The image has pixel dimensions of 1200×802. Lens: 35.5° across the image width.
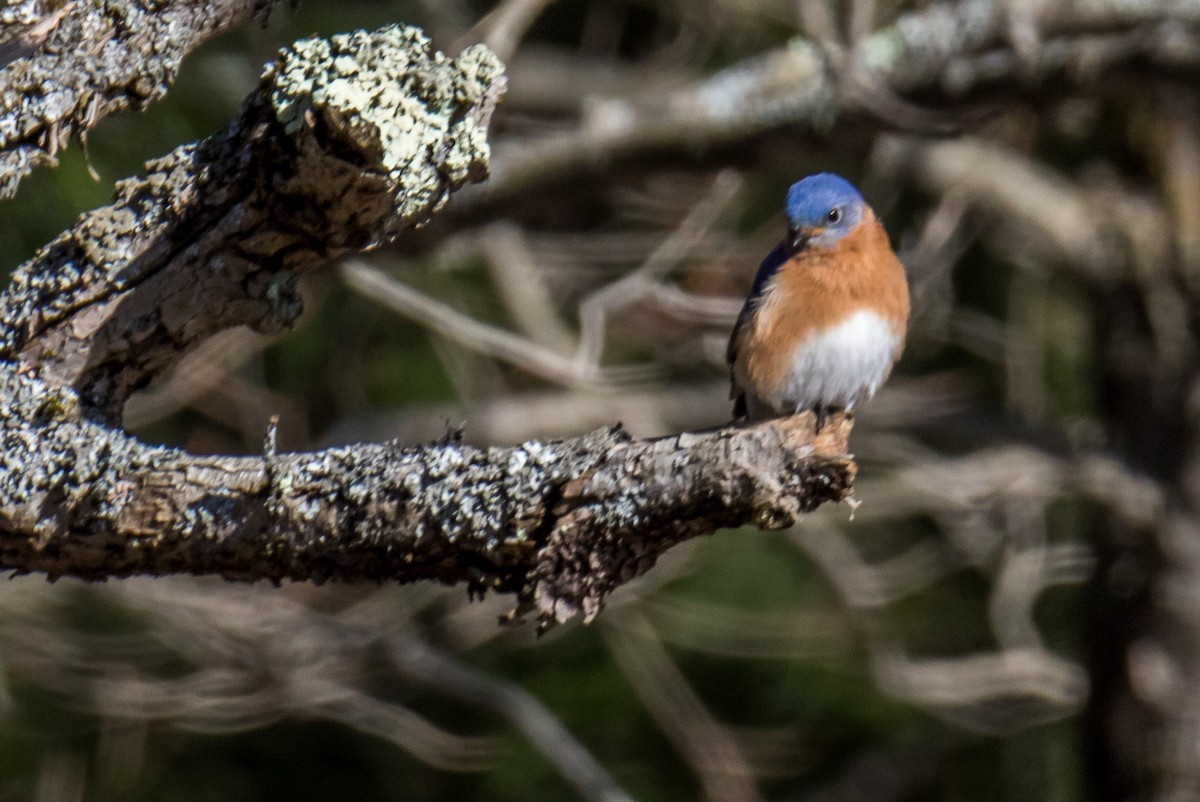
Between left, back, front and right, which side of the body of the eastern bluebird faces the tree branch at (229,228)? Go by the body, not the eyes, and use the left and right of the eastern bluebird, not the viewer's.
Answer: right

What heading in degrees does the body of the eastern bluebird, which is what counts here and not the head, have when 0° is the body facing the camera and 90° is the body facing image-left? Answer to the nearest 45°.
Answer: approximately 315°

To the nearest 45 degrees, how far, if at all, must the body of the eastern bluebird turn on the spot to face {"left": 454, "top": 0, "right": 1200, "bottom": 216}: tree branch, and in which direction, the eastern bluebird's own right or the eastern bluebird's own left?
approximately 135° to the eastern bluebird's own left

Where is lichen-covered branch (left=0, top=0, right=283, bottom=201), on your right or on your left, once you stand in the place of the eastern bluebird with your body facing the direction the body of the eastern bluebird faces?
on your right
